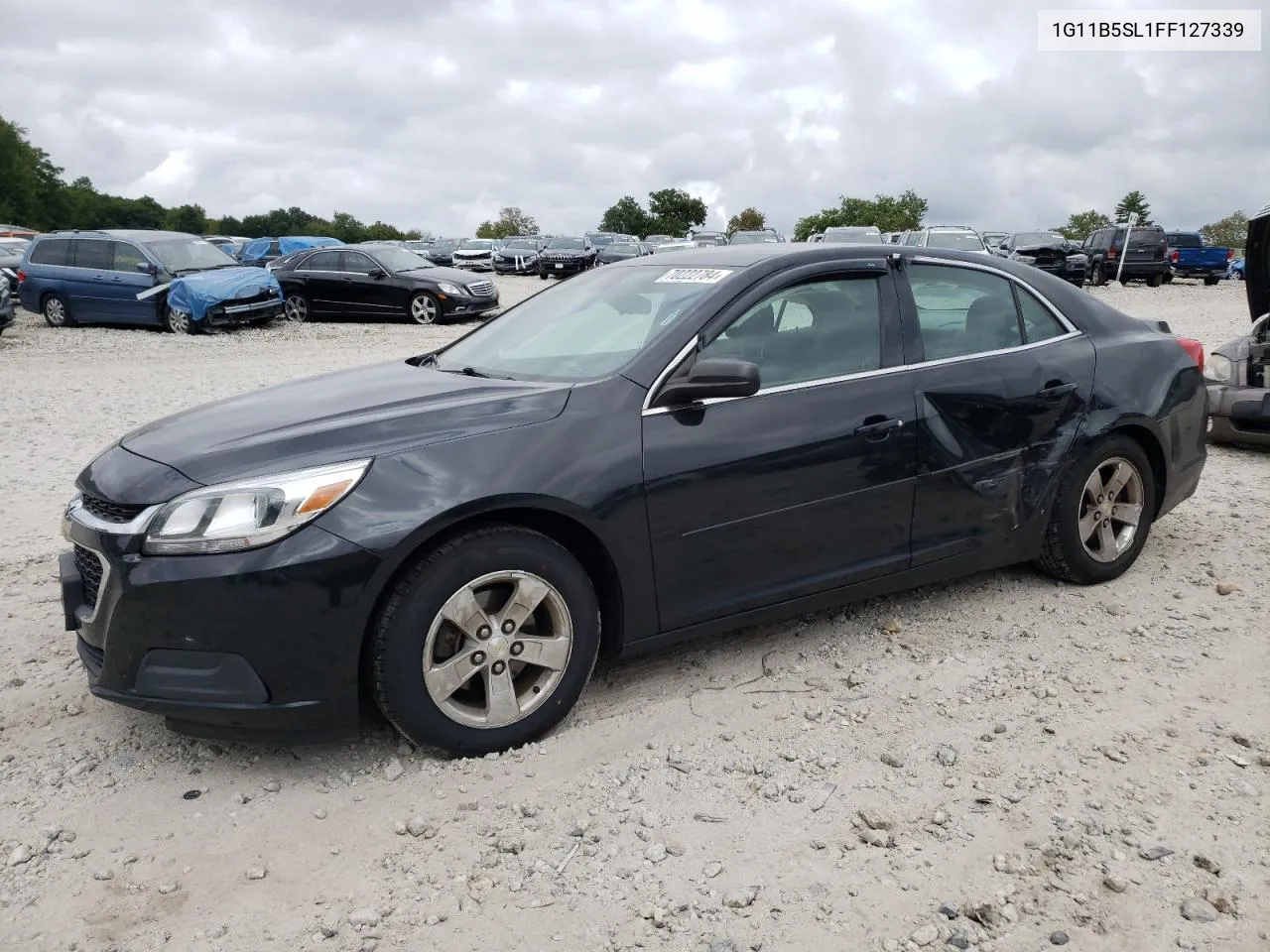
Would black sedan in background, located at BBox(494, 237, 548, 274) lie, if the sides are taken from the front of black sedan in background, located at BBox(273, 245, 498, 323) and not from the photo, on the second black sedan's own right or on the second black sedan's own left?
on the second black sedan's own left

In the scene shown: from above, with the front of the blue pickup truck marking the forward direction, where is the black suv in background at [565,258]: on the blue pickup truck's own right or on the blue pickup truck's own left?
on the blue pickup truck's own left

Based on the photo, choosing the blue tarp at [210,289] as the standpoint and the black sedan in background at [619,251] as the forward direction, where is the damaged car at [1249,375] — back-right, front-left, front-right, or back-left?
back-right

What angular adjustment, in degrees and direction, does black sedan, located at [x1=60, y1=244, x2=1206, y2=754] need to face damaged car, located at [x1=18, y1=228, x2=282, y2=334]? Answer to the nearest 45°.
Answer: approximately 90° to its right

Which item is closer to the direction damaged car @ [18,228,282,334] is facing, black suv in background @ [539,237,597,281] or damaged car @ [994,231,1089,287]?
the damaged car

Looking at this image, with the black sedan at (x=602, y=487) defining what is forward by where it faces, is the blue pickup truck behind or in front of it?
behind

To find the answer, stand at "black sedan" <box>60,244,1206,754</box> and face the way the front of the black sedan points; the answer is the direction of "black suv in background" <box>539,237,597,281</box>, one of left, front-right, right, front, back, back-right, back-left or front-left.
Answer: back-right

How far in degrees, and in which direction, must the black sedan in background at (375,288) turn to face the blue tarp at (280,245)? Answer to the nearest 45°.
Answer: approximately 135° to its left

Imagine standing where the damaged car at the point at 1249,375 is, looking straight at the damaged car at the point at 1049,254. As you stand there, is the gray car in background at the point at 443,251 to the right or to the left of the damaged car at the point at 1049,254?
left

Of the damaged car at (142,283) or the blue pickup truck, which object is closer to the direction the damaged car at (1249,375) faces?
the damaged car

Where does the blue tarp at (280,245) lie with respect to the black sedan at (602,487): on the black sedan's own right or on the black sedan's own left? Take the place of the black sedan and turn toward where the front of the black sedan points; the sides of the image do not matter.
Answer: on the black sedan's own right
